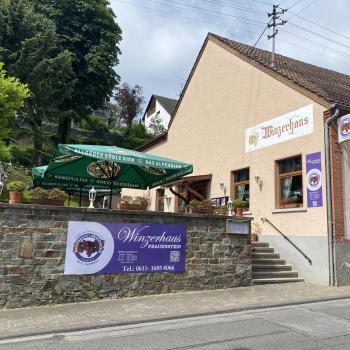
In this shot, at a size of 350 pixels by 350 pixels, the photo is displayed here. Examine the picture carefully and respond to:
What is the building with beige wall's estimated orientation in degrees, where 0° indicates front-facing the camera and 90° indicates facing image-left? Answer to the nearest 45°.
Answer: approximately 45°

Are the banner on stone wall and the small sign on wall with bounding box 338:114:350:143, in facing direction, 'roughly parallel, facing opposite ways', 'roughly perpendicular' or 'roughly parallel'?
roughly perpendicular

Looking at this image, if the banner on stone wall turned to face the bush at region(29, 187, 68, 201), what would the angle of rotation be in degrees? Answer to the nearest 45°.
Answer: approximately 90° to its right

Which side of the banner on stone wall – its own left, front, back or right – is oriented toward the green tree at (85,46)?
back
